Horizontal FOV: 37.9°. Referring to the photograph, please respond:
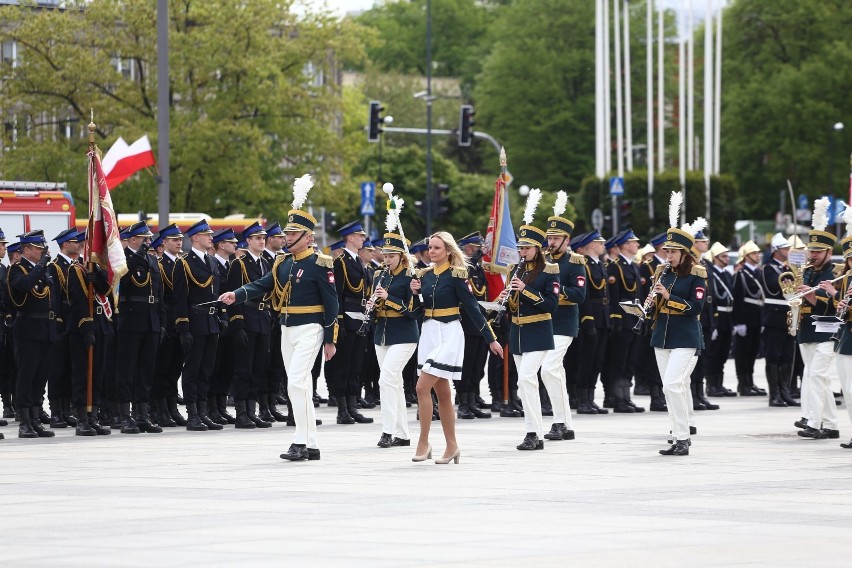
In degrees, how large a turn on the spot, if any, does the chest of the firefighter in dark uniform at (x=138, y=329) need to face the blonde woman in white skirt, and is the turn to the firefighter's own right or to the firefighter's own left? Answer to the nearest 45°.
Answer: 0° — they already face them

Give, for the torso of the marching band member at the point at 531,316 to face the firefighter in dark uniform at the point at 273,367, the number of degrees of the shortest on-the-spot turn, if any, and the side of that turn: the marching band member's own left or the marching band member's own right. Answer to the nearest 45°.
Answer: approximately 90° to the marching band member's own right

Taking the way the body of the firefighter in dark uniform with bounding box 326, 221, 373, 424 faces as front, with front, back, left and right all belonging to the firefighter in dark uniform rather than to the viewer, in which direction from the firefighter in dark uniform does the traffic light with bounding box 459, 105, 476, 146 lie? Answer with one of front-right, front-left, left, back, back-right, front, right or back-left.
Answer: back-left

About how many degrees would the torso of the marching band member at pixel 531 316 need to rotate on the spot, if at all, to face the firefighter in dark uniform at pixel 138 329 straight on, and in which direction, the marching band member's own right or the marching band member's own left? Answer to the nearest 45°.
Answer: approximately 45° to the marching band member's own right

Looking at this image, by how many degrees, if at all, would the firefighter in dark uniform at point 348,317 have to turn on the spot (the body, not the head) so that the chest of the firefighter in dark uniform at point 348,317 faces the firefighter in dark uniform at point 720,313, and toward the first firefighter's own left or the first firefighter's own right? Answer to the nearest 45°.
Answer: approximately 90° to the first firefighter's own left

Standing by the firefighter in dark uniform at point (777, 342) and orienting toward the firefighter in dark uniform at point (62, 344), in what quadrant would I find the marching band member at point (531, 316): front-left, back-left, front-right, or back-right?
front-left

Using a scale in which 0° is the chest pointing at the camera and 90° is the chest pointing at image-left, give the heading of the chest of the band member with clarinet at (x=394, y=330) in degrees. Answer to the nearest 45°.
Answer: approximately 45°

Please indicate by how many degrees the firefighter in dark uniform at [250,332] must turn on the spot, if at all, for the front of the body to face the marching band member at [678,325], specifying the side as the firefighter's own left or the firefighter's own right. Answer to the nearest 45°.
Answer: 0° — they already face them

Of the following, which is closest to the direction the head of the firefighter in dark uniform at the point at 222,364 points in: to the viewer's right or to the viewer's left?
to the viewer's right

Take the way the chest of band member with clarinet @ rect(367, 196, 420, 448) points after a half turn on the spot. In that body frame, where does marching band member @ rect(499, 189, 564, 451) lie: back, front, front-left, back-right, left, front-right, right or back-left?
front-right

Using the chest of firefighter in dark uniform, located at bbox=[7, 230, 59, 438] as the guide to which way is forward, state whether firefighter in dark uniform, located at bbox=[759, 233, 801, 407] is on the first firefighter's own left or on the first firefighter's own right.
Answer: on the first firefighter's own left

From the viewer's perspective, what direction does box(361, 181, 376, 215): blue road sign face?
toward the camera

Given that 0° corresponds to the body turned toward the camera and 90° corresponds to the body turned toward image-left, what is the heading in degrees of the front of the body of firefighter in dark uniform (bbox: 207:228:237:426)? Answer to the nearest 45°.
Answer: approximately 315°

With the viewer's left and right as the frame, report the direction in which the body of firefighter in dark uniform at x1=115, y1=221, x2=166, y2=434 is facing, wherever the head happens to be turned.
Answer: facing the viewer and to the right of the viewer

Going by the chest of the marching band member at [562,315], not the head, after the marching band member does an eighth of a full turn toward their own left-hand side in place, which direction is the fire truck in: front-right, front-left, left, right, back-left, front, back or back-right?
back-right

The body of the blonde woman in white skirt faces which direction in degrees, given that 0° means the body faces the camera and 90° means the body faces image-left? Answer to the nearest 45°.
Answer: approximately 45°
